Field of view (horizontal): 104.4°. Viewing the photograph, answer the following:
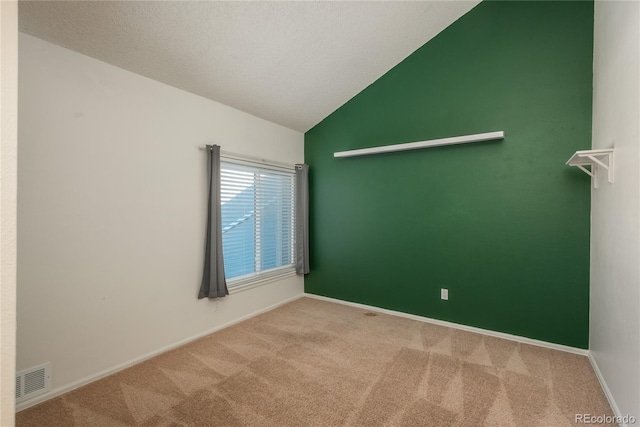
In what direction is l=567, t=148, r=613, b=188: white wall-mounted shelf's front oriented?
to the viewer's left

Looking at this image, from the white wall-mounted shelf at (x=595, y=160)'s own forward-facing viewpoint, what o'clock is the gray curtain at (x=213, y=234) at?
The gray curtain is roughly at 11 o'clock from the white wall-mounted shelf.
